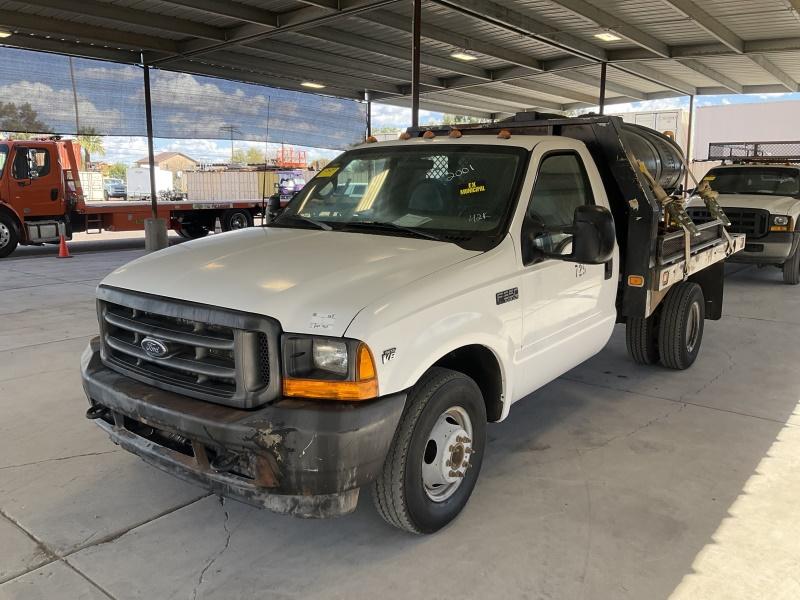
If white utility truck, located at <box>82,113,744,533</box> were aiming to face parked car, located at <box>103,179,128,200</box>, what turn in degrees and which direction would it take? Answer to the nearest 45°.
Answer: approximately 90° to its right

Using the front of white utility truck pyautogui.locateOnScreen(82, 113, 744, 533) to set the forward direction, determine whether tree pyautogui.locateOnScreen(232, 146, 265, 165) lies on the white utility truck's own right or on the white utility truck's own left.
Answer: on the white utility truck's own right

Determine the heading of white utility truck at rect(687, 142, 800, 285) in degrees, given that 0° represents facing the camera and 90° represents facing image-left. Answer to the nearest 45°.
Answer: approximately 45°

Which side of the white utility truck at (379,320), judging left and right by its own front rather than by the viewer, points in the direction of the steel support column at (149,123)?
right

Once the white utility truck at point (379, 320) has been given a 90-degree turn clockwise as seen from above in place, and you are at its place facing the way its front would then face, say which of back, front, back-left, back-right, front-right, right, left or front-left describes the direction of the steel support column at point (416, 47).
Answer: front-right

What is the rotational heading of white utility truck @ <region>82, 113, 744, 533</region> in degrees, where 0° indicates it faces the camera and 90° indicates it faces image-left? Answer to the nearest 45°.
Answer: approximately 45°

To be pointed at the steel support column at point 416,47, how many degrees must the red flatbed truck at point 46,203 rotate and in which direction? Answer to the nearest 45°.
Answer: approximately 90° to its left

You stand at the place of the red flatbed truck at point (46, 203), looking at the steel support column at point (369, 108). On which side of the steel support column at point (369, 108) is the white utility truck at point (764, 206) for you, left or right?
right

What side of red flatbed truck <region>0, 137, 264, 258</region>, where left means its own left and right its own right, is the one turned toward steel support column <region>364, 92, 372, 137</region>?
back

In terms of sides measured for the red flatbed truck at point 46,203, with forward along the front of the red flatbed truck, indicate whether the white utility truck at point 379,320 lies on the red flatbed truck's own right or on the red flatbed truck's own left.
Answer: on the red flatbed truck's own left

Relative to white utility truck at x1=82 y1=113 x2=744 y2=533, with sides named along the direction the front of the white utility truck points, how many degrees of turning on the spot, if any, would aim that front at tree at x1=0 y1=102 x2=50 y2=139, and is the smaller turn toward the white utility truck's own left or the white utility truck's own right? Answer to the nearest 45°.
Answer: approximately 90° to the white utility truck's own right
